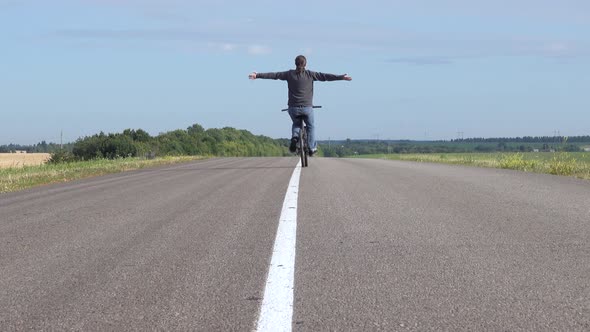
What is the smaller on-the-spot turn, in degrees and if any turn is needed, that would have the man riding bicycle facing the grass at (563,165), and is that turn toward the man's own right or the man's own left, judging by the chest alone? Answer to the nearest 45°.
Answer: approximately 90° to the man's own right

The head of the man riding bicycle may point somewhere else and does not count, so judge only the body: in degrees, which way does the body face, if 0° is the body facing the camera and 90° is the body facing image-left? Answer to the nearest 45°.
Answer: approximately 180°

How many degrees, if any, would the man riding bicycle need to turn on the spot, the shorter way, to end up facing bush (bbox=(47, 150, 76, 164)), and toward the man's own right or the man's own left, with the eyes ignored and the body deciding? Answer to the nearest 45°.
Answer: approximately 45° to the man's own left
